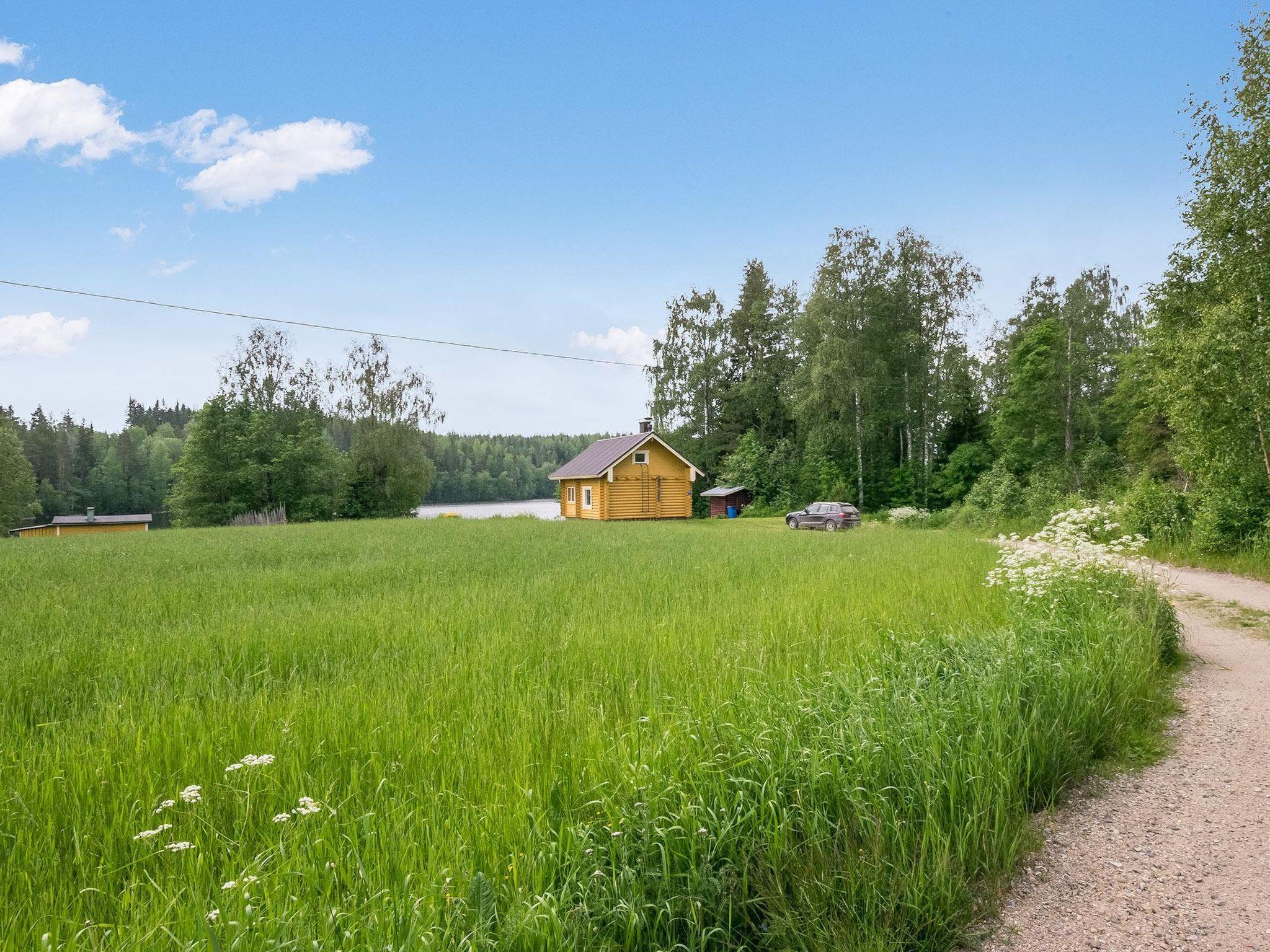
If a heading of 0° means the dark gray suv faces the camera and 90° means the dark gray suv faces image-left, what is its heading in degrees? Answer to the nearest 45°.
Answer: approximately 135°

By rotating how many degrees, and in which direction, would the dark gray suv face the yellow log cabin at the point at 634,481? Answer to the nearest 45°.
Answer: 0° — it already faces it

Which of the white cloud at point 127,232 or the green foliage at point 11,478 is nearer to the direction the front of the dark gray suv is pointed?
the green foliage

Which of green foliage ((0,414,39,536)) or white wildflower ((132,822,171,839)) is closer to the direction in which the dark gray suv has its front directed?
the green foliage
